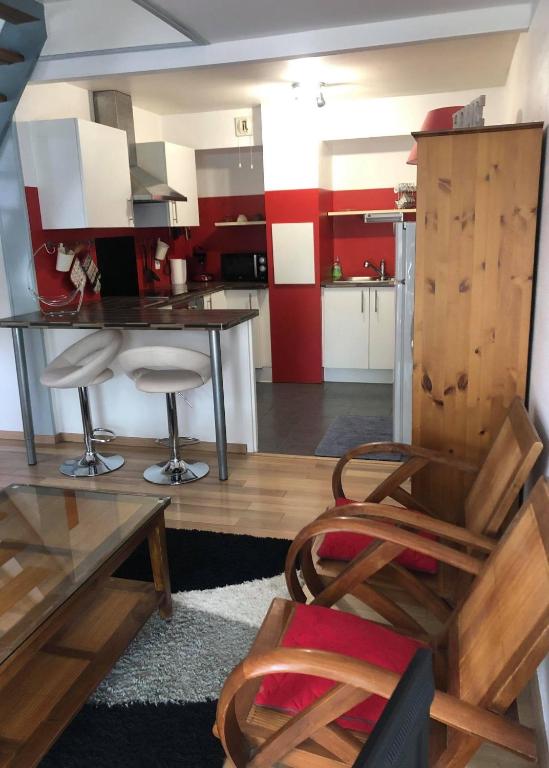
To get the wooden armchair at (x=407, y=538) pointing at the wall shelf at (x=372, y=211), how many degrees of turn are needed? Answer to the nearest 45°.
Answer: approximately 90° to its right

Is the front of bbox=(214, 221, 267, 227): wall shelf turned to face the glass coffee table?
yes

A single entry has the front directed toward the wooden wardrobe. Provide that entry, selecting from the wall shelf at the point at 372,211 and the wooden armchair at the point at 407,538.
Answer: the wall shelf

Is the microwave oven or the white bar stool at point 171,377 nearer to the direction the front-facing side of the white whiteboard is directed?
the white bar stool

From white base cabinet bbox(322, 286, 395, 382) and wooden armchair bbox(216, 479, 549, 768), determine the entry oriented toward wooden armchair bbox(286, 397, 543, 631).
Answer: the white base cabinet

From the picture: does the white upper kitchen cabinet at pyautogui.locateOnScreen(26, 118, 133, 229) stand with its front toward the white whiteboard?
no

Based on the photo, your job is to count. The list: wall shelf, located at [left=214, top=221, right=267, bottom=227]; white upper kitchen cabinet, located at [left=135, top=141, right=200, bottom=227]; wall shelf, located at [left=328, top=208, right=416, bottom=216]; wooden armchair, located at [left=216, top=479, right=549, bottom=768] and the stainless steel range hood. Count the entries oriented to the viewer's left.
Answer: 1

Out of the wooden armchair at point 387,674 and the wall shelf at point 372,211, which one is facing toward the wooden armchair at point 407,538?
the wall shelf

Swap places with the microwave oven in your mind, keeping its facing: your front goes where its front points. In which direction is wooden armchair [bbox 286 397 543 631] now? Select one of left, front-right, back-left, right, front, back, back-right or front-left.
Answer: front

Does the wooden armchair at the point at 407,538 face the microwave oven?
no

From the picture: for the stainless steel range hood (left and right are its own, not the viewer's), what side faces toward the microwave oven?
left

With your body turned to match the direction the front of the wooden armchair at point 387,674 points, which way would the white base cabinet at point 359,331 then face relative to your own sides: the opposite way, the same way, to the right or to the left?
to the left

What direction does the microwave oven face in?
toward the camera

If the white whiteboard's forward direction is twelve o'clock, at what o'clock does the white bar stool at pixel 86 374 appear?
The white bar stool is roughly at 1 o'clock from the white whiteboard.

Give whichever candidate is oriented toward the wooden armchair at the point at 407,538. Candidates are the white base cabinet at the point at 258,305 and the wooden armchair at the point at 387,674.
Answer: the white base cabinet

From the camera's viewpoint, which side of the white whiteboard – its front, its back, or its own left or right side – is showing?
front
